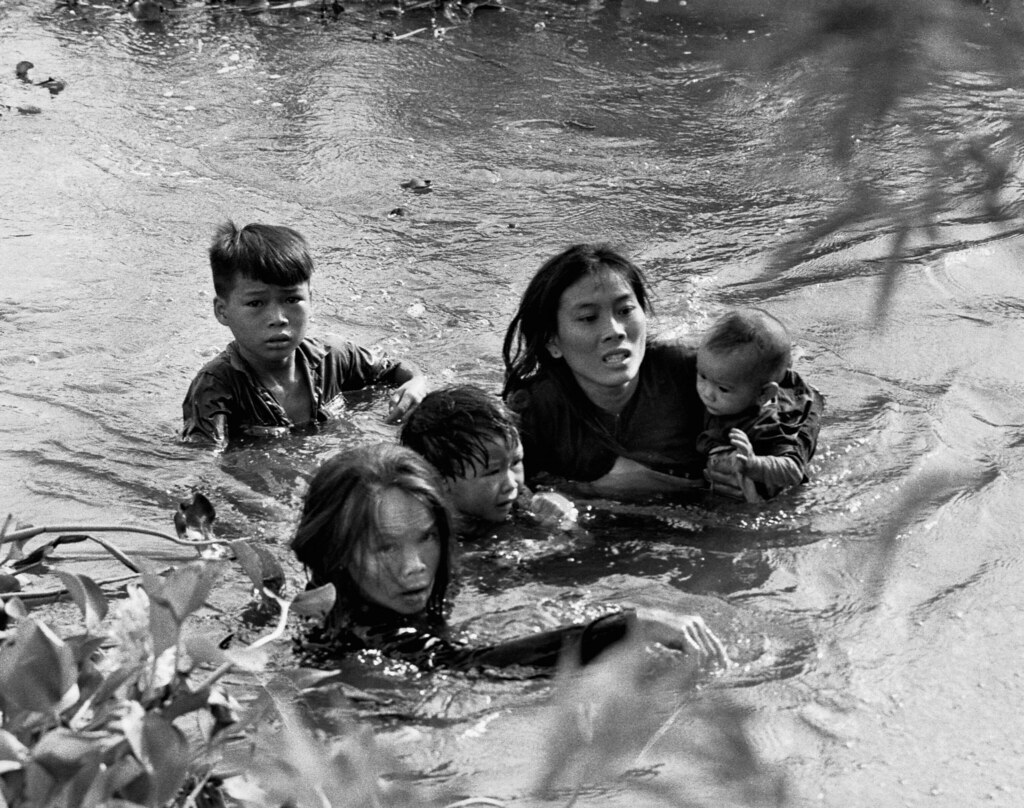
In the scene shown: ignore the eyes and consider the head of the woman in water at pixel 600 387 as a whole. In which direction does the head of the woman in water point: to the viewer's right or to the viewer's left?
to the viewer's right

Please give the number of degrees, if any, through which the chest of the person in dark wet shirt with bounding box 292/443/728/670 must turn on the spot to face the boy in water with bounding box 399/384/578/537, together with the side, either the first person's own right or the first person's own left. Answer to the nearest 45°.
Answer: approximately 135° to the first person's own left

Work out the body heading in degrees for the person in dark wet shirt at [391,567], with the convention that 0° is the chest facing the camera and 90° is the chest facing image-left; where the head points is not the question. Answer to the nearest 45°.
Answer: approximately 315°

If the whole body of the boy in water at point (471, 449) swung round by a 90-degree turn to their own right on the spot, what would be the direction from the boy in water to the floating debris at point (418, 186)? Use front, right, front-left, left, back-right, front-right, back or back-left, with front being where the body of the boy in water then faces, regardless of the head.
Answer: back-right
